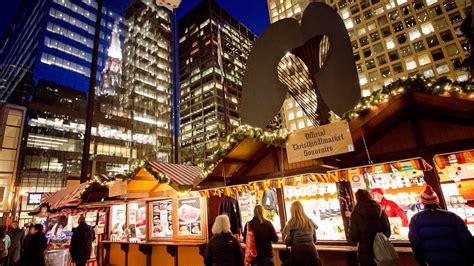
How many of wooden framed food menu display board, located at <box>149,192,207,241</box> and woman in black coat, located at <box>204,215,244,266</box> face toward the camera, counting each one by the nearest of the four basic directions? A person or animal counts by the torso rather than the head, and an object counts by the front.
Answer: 1

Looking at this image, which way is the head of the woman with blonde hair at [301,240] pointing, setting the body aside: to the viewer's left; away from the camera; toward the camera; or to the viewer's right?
away from the camera

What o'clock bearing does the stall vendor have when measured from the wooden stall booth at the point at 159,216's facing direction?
The stall vendor is roughly at 9 o'clock from the wooden stall booth.

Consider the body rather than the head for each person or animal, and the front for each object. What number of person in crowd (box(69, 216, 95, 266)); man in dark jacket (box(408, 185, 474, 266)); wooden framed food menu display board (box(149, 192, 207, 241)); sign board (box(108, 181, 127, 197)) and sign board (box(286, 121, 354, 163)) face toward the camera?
3

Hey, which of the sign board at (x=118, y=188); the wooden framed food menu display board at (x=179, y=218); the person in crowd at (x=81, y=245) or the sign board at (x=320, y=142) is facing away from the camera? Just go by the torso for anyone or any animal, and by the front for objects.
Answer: the person in crowd

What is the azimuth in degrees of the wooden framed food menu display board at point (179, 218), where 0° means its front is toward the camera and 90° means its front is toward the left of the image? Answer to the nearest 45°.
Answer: approximately 0°

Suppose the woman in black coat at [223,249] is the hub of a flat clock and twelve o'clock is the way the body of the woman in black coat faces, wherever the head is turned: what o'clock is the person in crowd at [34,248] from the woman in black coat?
The person in crowd is roughly at 10 o'clock from the woman in black coat.

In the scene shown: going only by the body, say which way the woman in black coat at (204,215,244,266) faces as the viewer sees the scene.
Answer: away from the camera

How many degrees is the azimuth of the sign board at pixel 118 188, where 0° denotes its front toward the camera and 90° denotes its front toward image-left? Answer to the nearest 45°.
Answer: approximately 0°

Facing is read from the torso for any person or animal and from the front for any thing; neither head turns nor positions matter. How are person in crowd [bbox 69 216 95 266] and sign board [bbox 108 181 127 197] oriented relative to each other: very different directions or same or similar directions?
very different directions

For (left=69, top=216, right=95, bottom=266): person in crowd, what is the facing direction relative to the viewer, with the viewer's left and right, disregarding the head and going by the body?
facing away from the viewer

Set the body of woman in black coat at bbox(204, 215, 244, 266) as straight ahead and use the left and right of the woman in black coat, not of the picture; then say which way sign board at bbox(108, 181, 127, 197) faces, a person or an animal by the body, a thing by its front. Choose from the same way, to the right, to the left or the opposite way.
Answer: the opposite way

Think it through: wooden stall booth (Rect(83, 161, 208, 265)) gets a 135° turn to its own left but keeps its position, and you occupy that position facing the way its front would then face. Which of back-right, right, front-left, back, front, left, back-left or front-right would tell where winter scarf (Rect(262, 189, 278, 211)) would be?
front-right

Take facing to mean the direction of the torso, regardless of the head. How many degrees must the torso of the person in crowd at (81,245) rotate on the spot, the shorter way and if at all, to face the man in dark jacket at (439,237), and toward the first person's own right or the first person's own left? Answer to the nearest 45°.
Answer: approximately 135° to the first person's own right

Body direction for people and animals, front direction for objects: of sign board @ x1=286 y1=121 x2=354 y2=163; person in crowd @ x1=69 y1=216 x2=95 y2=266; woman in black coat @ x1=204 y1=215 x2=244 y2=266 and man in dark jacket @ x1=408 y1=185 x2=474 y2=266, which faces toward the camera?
the sign board

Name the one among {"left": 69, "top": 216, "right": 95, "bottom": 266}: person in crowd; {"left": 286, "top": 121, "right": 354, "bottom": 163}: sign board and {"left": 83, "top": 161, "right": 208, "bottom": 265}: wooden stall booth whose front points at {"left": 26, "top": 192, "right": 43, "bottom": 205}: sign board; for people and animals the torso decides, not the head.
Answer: the person in crowd
